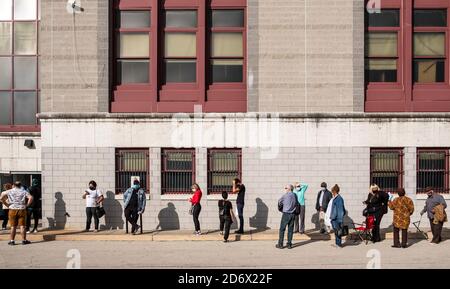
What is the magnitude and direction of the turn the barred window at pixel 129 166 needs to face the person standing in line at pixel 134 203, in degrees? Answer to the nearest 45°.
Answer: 0° — it already faces them

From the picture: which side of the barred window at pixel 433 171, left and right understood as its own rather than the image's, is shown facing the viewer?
front

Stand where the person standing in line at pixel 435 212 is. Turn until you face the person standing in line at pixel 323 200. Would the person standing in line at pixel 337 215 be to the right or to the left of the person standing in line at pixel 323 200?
left

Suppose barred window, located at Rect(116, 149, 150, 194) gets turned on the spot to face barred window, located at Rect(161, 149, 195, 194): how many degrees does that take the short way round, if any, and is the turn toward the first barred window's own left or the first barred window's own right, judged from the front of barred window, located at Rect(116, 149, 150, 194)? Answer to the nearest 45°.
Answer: approximately 90° to the first barred window's own left

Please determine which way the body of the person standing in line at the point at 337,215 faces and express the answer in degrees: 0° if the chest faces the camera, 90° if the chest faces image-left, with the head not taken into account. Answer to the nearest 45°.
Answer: approximately 90°

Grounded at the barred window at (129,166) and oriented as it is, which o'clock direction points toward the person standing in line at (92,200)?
The person standing in line is roughly at 2 o'clock from the barred window.

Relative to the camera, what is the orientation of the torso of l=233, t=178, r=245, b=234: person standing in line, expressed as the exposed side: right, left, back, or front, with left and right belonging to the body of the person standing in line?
left

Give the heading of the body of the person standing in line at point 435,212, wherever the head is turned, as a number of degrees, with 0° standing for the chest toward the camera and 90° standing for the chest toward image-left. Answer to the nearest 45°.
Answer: approximately 45°

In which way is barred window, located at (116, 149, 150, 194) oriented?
toward the camera

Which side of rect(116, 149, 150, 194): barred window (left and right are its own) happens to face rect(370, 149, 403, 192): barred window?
left

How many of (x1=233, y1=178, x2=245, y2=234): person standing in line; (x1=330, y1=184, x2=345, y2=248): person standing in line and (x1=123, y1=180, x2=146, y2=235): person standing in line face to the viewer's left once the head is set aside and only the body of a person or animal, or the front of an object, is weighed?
2

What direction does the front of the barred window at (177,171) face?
toward the camera

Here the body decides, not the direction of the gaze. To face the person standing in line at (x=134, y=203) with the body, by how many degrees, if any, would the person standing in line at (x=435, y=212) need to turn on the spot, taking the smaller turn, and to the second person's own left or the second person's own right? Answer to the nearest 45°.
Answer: approximately 45° to the second person's own right

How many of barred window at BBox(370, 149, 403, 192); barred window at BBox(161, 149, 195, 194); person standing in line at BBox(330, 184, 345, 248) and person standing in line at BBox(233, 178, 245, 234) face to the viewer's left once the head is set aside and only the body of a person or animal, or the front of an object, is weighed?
2
